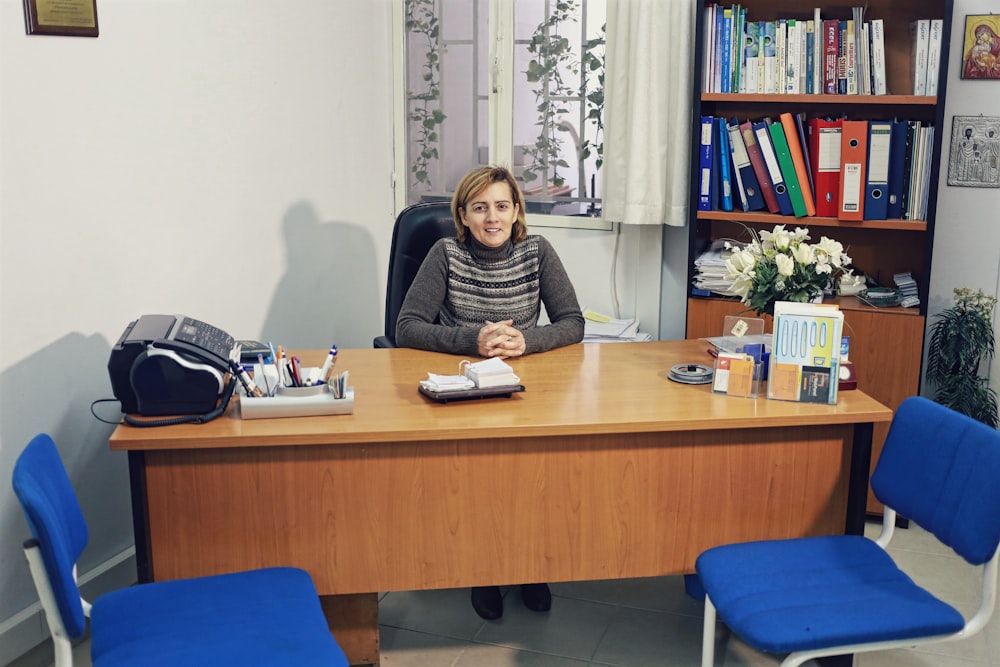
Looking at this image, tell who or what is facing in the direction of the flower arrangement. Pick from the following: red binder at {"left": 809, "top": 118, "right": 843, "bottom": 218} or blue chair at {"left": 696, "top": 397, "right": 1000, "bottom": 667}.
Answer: the red binder

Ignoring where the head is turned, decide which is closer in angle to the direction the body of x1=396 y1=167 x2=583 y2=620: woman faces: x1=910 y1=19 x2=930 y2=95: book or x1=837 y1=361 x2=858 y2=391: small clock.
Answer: the small clock

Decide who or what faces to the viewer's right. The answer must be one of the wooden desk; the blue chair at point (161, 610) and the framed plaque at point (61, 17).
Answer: the blue chair

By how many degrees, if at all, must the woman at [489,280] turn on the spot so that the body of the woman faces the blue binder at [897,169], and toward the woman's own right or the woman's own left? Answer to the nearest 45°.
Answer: approximately 90° to the woman's own left

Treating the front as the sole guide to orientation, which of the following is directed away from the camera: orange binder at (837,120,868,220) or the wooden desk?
the wooden desk

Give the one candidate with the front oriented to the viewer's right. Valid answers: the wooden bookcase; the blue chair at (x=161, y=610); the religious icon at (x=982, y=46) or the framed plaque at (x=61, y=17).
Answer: the blue chair

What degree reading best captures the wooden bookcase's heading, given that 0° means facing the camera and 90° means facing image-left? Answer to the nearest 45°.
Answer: approximately 0°

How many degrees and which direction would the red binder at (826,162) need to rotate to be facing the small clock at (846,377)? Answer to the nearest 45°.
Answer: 0° — it already faces it

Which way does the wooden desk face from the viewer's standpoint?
away from the camera

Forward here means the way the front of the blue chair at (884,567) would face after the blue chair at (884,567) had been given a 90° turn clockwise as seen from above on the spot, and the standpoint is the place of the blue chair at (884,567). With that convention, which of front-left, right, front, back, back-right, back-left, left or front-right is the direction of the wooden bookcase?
front-right

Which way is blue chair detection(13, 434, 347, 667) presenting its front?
to the viewer's right

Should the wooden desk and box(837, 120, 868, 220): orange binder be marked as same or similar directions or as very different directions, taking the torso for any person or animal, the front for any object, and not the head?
very different directions
